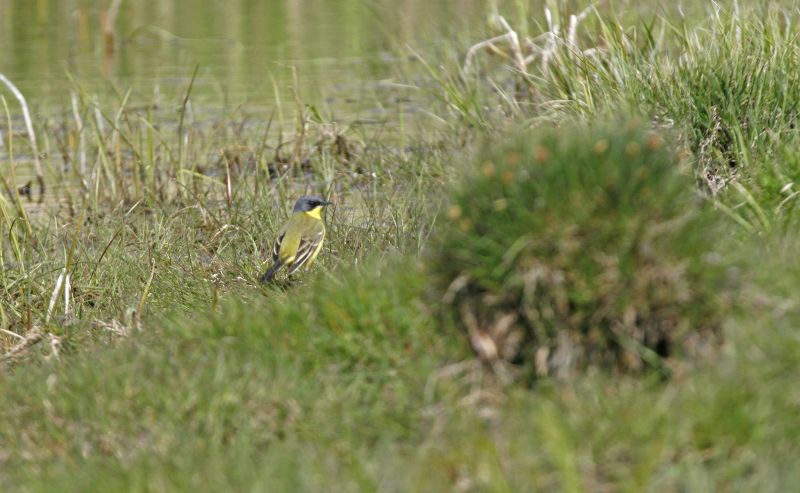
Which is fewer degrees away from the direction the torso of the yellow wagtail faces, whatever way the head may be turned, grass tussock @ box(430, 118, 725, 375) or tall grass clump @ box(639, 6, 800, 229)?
the tall grass clump

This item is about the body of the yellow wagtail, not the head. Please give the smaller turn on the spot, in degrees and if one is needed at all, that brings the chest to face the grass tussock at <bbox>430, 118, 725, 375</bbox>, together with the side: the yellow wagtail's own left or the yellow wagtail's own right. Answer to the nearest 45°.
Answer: approximately 135° to the yellow wagtail's own right

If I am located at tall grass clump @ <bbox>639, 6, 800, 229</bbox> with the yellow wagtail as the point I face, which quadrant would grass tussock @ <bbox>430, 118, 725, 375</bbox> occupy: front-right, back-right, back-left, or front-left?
front-left

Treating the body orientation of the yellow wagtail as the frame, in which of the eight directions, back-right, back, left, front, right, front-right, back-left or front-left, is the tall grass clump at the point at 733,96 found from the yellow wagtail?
front-right

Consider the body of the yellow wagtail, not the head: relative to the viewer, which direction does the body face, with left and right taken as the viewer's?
facing away from the viewer and to the right of the viewer
